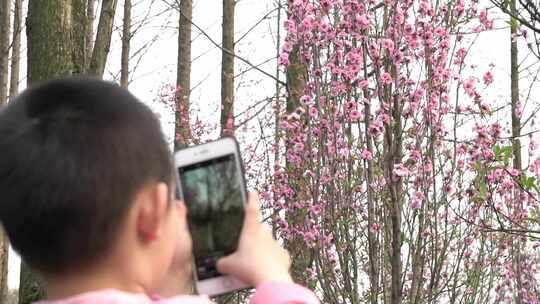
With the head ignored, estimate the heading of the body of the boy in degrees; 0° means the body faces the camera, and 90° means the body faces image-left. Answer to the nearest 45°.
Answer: approximately 225°

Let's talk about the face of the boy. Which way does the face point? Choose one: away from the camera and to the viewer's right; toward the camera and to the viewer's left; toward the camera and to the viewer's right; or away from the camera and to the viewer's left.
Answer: away from the camera and to the viewer's right
